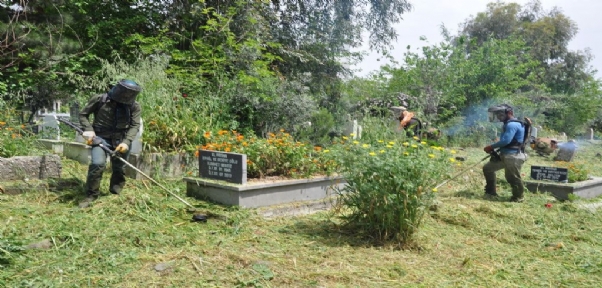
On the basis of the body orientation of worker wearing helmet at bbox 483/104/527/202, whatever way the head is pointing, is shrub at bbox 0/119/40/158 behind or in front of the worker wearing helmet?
in front

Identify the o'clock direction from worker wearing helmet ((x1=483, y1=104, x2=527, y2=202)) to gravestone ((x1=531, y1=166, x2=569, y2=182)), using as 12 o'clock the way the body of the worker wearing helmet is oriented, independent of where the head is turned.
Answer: The gravestone is roughly at 4 o'clock from the worker wearing helmet.

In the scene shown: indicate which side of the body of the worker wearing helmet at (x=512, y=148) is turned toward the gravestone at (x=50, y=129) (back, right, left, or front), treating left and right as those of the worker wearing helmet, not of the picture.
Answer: front

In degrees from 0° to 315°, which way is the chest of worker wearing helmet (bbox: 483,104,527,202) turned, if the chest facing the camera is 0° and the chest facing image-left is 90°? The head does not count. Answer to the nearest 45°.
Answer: approximately 90°

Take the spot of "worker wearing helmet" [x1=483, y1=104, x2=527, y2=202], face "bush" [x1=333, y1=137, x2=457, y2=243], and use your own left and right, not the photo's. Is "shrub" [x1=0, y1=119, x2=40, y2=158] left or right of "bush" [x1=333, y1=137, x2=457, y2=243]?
right

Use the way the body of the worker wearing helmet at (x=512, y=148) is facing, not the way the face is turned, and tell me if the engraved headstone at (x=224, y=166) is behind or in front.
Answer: in front

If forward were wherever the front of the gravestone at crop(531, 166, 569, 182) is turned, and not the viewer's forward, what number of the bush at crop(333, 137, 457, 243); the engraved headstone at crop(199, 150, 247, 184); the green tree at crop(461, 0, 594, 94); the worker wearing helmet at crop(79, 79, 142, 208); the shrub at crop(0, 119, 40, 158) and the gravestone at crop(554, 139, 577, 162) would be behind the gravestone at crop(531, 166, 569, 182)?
2

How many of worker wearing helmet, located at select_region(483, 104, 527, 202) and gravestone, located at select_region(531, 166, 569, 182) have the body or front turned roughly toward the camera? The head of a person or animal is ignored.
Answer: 1

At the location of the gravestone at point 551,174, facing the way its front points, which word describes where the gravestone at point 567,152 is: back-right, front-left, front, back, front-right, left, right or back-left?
back

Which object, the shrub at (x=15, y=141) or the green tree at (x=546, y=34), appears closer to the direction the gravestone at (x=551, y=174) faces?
the shrub

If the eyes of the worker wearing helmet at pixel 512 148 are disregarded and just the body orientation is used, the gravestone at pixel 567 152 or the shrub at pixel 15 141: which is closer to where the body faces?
the shrub

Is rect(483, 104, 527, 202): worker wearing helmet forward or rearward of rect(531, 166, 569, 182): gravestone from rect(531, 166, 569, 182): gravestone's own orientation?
forward

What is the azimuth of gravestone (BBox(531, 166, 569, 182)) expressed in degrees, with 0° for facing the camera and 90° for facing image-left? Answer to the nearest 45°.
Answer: approximately 0°

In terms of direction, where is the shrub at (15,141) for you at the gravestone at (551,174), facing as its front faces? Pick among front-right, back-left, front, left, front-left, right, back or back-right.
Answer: front-right

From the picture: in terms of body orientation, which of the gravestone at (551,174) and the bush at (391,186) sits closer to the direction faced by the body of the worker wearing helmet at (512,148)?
the bush

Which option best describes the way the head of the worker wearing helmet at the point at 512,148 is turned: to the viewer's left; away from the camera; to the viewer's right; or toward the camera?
to the viewer's left

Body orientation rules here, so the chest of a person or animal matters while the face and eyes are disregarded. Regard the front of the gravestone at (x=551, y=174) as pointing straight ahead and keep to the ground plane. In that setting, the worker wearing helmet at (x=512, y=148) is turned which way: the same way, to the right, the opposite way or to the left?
to the right
